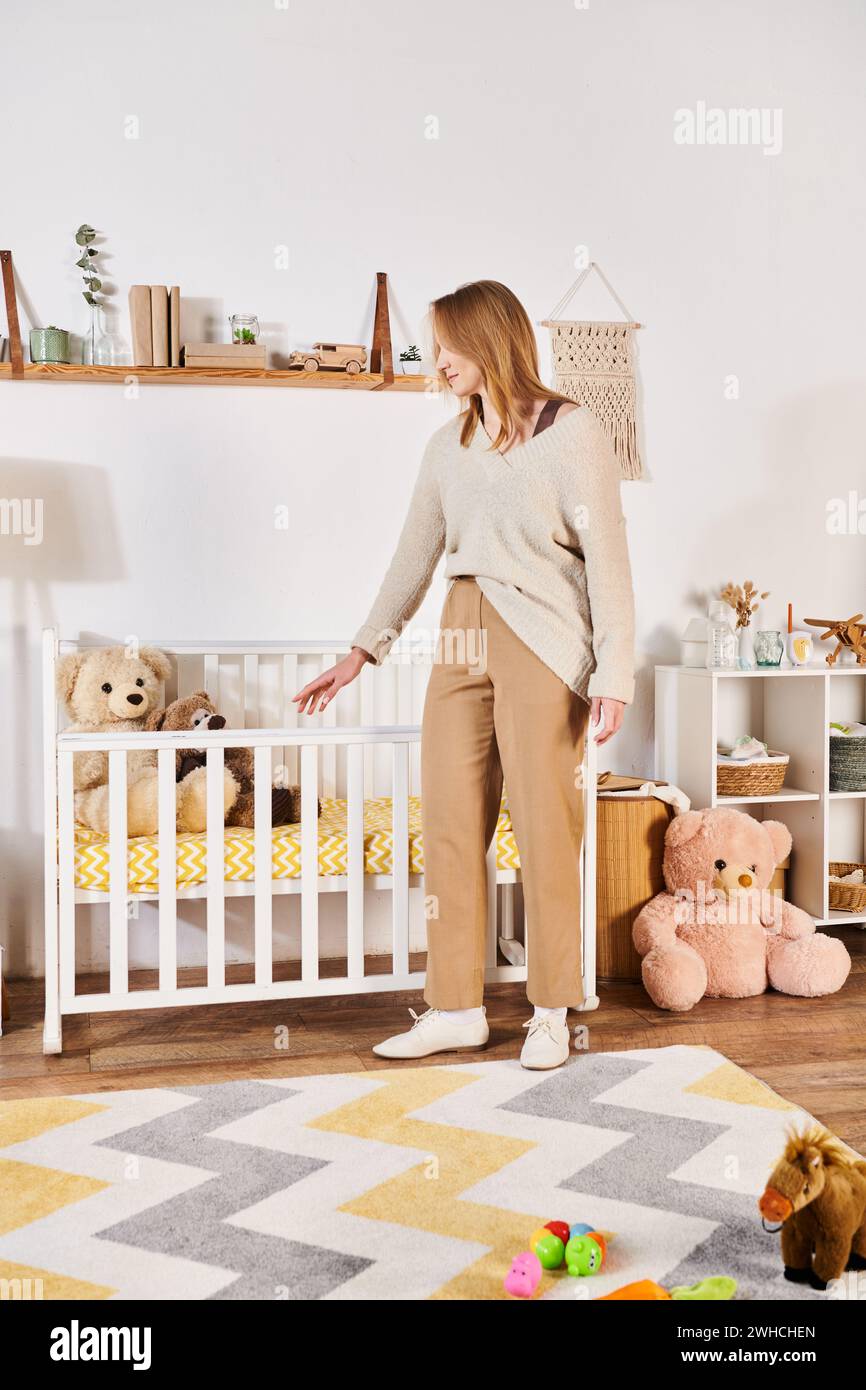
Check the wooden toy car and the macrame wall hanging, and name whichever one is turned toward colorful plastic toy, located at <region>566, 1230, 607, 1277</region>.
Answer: the macrame wall hanging

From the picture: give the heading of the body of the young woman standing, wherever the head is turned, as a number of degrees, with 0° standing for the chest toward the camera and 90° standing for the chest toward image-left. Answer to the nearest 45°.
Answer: approximately 45°

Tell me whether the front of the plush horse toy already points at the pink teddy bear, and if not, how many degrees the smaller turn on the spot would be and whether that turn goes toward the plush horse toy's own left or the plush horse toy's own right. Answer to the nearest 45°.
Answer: approximately 135° to the plush horse toy's own right

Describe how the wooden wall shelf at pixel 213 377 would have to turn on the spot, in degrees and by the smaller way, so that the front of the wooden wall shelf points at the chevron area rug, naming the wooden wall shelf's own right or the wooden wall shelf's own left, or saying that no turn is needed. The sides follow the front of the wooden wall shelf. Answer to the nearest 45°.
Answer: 0° — it already faces it

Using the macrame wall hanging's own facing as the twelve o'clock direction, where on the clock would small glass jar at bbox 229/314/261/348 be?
The small glass jar is roughly at 2 o'clock from the macrame wall hanging.

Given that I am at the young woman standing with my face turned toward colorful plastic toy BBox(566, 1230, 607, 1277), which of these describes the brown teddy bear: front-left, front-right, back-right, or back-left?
back-right

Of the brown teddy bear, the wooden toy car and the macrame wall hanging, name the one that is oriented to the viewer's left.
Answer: the wooden toy car

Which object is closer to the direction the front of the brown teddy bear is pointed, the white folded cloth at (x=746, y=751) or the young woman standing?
the young woman standing

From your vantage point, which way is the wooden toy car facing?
to the viewer's left

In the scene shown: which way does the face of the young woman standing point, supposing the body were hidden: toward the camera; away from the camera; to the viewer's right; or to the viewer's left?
to the viewer's left

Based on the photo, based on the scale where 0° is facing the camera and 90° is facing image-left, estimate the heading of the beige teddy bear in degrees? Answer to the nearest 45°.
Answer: approximately 315°

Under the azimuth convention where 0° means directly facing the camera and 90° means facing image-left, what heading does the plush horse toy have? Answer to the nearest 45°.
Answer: approximately 45°
